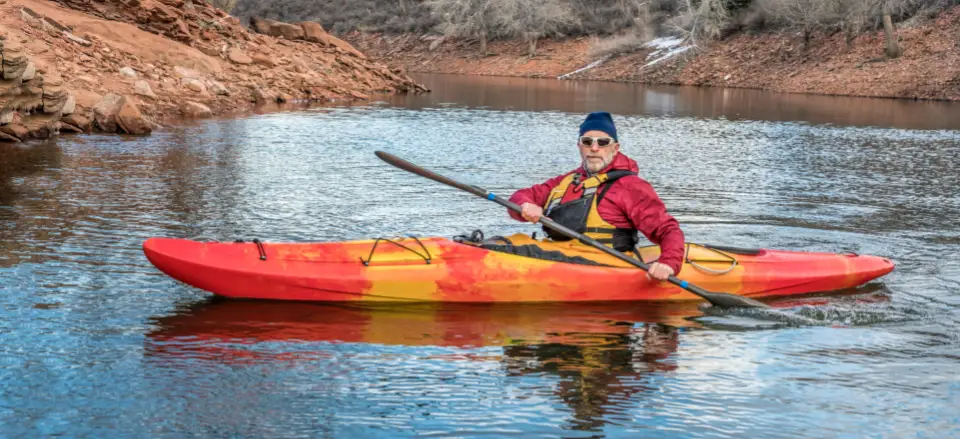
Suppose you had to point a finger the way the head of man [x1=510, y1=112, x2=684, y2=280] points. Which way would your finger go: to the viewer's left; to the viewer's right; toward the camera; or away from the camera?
toward the camera

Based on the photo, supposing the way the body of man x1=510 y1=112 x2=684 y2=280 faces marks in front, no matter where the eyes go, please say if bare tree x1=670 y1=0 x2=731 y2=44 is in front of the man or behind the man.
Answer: behind

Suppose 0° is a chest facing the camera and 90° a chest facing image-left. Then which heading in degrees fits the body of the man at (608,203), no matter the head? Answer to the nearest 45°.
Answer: approximately 45°

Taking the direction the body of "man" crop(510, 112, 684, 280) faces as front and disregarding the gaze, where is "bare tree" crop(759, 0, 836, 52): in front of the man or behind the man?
behind

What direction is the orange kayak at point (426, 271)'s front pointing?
to the viewer's left
